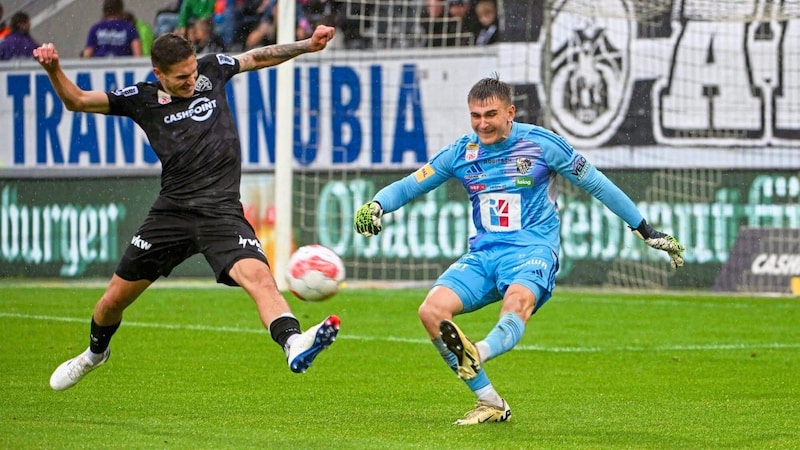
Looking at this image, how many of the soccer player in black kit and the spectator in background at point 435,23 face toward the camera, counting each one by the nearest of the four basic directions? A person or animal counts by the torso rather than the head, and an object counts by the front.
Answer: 2

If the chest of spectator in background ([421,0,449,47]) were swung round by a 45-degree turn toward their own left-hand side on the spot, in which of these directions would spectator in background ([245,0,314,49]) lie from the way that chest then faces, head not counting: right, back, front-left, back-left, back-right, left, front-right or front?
back-right

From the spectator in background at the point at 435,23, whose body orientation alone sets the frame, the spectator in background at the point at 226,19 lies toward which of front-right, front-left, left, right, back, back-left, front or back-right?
right

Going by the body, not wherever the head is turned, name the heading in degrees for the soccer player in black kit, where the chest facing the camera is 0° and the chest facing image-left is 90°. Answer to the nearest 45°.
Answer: approximately 0°

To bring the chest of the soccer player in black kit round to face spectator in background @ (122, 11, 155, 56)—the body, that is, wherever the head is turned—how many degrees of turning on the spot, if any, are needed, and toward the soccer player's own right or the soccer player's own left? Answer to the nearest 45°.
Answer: approximately 180°

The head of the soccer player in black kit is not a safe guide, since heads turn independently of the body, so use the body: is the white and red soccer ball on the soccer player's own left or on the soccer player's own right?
on the soccer player's own left

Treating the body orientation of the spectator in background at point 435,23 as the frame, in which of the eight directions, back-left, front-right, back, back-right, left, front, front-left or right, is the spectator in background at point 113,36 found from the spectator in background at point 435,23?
right

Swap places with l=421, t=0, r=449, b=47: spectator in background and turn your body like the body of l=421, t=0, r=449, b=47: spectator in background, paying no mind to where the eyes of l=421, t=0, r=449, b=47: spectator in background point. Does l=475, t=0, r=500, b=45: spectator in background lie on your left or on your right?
on your left

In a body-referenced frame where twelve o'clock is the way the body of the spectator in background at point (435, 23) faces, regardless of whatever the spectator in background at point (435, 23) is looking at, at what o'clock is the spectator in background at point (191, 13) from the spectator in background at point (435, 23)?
the spectator in background at point (191, 13) is roughly at 3 o'clock from the spectator in background at point (435, 23).

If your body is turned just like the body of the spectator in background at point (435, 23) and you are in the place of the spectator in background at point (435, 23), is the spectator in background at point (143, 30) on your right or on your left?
on your right

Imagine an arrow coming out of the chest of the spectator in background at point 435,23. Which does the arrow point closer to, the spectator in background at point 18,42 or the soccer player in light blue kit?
the soccer player in light blue kit

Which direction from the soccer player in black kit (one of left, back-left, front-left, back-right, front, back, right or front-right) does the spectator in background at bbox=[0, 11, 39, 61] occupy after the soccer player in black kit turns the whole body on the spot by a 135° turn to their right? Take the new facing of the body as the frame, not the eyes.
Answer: front-right

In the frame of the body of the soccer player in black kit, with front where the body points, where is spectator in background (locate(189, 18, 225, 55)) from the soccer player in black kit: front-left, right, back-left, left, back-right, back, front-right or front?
back

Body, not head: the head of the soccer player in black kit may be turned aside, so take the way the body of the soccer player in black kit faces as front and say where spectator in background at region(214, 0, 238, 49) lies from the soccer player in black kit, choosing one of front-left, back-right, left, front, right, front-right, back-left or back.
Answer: back

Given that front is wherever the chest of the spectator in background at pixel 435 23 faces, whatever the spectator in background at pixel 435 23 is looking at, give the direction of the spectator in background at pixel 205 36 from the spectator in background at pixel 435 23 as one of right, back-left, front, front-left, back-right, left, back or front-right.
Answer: right
